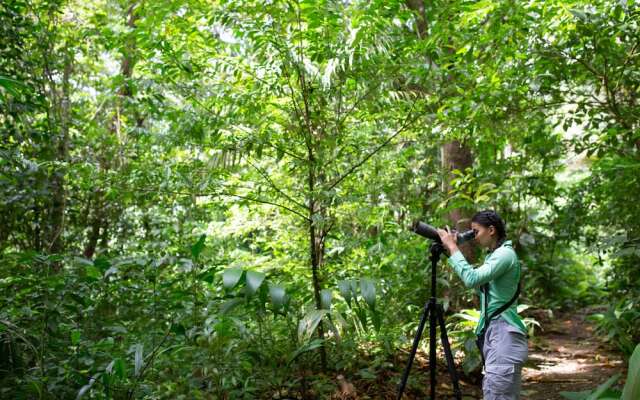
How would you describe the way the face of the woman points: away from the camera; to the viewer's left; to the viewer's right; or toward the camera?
to the viewer's left

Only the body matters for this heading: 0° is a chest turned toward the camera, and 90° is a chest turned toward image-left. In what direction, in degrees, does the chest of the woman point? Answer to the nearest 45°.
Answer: approximately 90°
